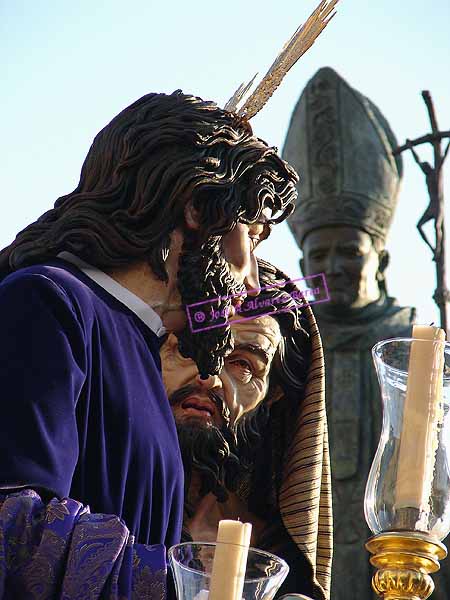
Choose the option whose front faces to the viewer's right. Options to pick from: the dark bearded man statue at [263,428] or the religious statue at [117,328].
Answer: the religious statue

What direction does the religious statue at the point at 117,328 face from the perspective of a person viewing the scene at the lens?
facing to the right of the viewer

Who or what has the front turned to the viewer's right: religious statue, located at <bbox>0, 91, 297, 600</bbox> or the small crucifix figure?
the religious statue

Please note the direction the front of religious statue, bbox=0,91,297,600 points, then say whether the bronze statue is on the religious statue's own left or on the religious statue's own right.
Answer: on the religious statue's own left

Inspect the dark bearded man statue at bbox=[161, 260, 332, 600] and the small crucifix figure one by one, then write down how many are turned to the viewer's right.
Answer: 0

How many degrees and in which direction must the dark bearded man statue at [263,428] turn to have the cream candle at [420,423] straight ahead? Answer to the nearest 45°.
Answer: approximately 45° to its left

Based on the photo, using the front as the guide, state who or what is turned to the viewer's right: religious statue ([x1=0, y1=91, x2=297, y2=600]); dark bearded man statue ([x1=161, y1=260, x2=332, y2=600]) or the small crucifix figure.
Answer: the religious statue

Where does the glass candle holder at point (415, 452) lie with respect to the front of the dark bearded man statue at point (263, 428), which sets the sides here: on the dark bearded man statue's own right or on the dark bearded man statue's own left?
on the dark bearded man statue's own left

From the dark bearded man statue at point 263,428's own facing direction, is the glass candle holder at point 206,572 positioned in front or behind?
in front

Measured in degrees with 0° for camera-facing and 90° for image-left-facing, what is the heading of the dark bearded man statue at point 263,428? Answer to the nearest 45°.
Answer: approximately 45°

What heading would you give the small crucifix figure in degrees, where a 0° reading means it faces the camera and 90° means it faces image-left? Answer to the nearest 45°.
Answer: approximately 45°

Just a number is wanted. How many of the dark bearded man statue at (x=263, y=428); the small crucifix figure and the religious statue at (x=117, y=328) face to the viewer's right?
1
